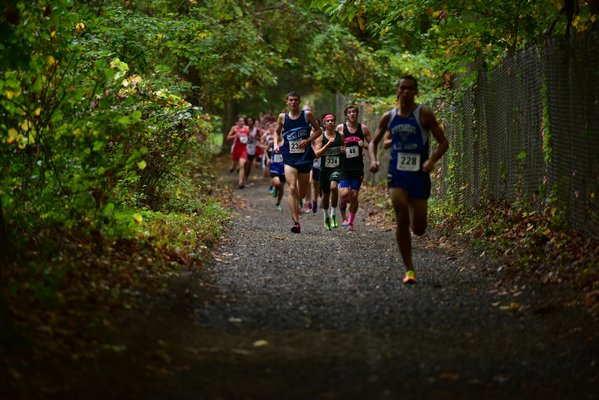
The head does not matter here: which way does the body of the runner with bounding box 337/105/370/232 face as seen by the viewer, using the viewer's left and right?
facing the viewer

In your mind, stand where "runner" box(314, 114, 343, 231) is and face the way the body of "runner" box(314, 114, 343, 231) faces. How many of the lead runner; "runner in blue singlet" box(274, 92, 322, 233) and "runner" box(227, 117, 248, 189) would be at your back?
1

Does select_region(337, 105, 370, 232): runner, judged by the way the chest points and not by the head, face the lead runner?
yes

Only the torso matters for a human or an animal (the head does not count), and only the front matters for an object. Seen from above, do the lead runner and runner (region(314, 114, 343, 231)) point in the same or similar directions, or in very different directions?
same or similar directions

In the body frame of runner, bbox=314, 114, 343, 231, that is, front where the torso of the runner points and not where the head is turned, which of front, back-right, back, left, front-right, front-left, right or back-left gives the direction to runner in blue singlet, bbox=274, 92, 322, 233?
front-right

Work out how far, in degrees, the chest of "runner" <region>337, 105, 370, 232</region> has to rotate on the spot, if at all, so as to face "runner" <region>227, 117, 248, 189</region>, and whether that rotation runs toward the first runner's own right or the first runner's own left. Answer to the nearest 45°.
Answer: approximately 180°

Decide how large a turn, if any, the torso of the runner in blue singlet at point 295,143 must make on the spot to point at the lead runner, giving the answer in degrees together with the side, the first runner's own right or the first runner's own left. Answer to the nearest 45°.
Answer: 0° — they already face them

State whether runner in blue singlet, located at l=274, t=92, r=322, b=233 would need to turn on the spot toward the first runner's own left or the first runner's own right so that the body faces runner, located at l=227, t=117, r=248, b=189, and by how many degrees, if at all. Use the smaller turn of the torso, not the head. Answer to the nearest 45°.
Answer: approximately 180°

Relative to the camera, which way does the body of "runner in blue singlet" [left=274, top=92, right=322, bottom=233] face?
toward the camera
